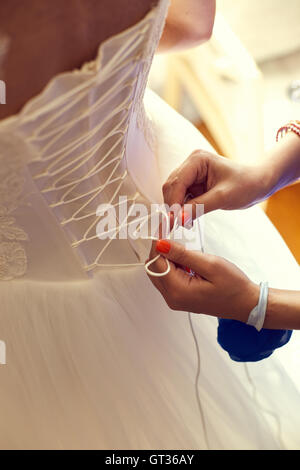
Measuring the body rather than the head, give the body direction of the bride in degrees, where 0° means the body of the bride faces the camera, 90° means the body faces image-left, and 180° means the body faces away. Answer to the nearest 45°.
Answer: approximately 135°
